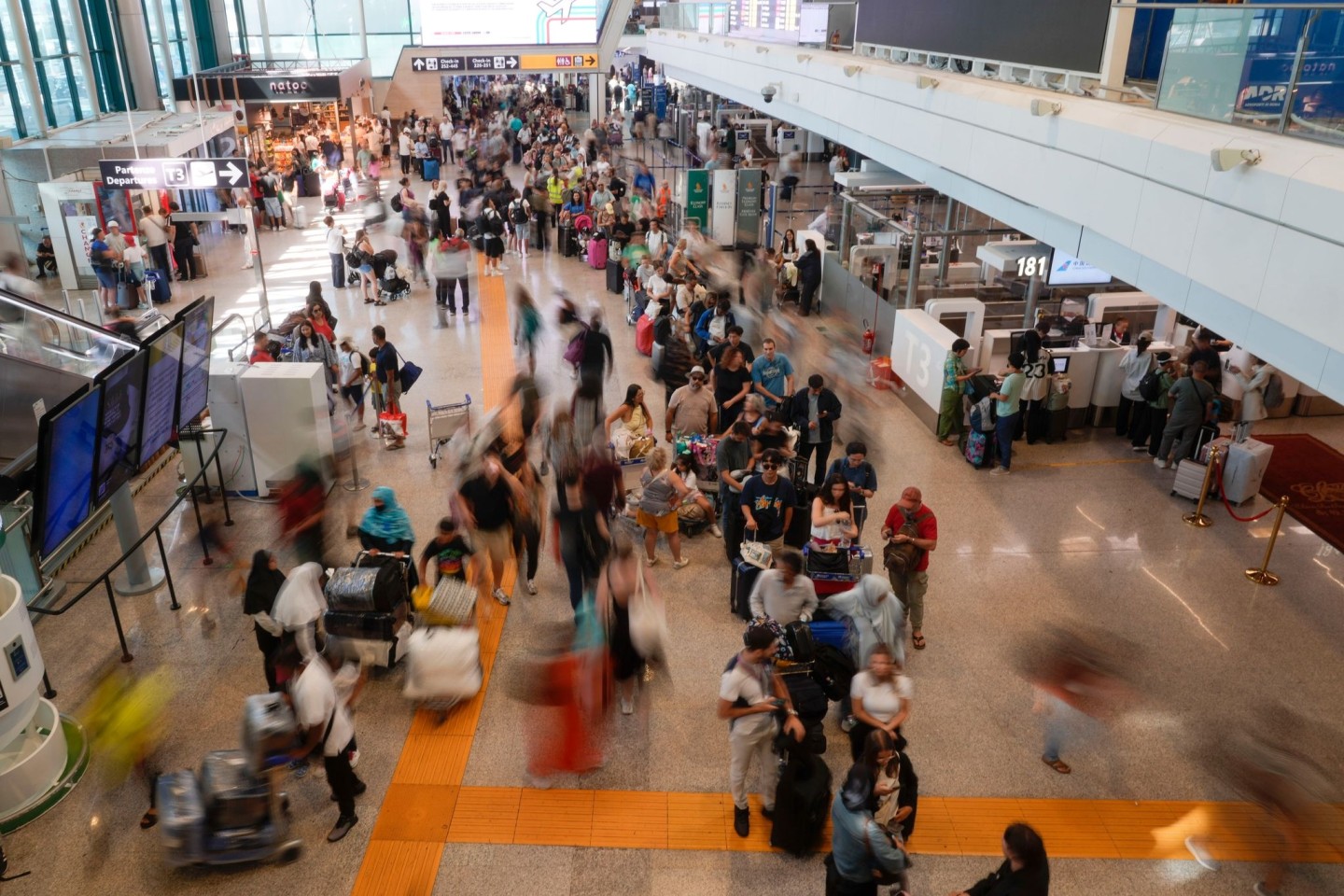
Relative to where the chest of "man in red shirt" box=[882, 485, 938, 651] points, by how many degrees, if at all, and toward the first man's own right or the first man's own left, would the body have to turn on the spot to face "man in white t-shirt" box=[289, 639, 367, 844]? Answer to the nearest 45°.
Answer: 0° — they already face them

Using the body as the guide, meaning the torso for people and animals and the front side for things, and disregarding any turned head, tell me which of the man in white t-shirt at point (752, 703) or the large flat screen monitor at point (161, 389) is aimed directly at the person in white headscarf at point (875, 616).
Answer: the large flat screen monitor

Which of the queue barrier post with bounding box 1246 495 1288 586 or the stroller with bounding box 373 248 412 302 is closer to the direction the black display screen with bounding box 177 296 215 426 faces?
the queue barrier post

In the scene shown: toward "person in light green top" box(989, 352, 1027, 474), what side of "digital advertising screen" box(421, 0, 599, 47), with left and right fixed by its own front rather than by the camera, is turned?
front

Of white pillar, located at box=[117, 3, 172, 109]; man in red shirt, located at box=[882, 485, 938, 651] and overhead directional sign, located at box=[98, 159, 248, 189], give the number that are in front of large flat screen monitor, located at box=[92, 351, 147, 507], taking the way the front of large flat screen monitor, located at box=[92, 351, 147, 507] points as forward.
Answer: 1

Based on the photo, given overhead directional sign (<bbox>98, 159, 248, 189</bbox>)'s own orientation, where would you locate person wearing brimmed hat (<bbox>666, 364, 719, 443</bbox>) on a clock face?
The person wearing brimmed hat is roughly at 11 o'clock from the overhead directional sign.

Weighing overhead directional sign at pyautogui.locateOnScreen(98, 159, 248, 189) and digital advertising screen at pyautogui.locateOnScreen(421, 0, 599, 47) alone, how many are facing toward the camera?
2

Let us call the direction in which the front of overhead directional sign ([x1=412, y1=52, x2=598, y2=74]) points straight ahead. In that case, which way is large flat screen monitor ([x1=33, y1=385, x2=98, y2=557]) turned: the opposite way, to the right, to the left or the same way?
to the left

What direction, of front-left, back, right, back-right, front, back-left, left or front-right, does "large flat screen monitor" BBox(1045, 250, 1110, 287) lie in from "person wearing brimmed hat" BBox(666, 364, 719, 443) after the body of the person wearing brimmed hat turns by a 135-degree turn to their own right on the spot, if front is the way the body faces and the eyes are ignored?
right

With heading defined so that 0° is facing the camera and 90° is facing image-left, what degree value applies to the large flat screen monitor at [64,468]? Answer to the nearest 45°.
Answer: approximately 315°

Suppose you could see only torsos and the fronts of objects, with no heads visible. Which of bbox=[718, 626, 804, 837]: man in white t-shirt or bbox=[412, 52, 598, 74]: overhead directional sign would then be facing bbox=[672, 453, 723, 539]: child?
the overhead directional sign

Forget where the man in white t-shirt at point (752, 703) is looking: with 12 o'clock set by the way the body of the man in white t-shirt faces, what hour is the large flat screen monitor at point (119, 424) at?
The large flat screen monitor is roughly at 5 o'clock from the man in white t-shirt.

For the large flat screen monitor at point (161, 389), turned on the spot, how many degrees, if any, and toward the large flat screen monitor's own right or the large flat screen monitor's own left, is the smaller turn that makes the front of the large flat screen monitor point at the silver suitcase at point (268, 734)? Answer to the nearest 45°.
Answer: approximately 45° to the large flat screen monitor's own right

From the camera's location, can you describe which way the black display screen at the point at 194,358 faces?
facing the viewer and to the right of the viewer

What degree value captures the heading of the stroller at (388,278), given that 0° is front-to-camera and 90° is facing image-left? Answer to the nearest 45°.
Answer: approximately 315°
